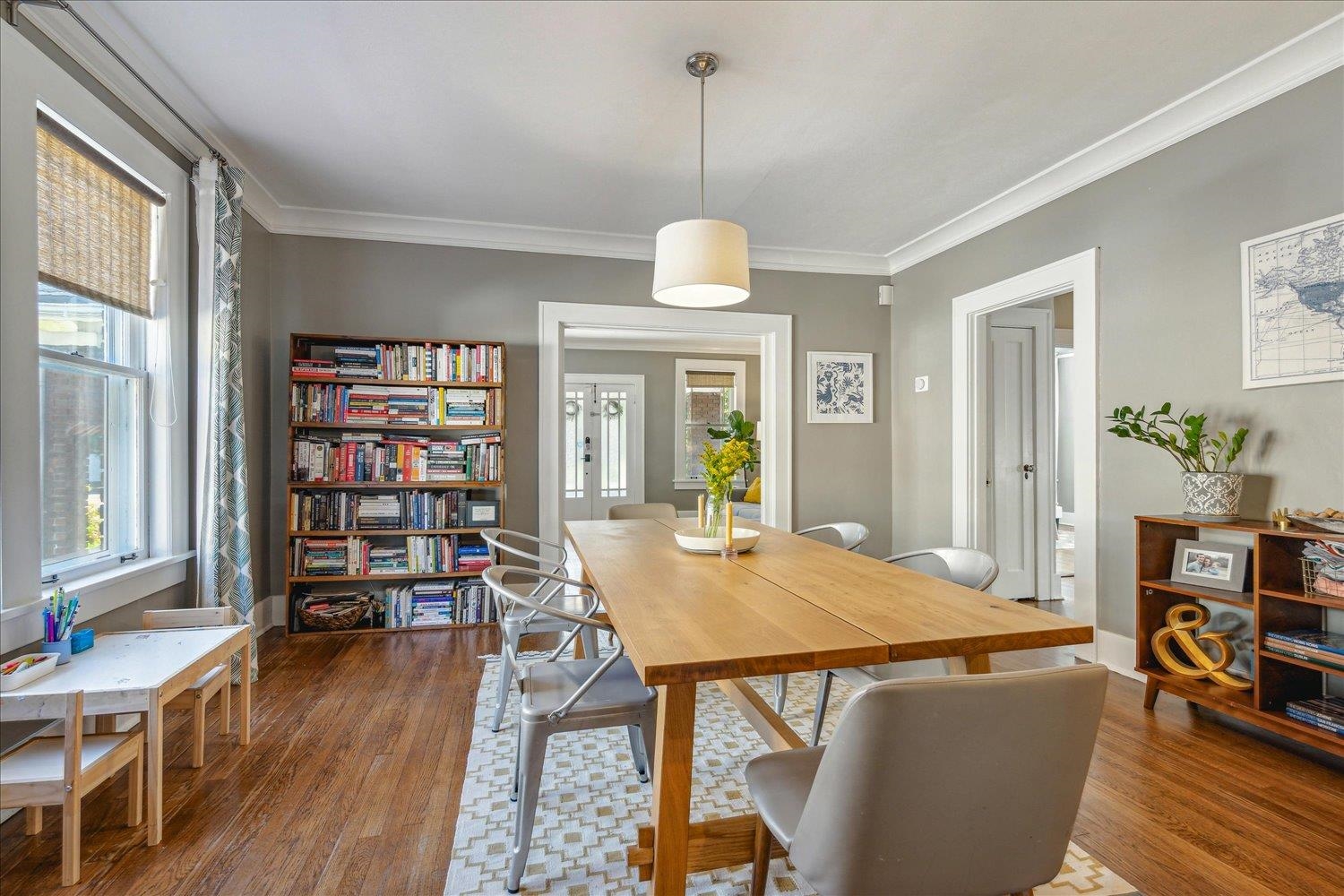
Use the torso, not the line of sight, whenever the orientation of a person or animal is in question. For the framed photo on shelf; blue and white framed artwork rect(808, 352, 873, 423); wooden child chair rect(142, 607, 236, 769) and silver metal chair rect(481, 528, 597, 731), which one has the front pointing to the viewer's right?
the silver metal chair

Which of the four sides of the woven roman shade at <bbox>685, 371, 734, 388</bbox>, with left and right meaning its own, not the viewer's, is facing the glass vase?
front

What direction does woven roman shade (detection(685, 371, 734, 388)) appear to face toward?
toward the camera

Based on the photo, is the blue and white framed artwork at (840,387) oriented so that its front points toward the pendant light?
yes

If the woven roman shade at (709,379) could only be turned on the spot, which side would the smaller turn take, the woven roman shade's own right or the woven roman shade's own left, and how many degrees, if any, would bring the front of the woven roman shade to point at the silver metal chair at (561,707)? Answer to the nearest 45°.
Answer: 0° — it already faces it

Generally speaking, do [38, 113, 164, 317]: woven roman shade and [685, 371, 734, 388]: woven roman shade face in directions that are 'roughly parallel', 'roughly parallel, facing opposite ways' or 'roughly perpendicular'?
roughly perpendicular

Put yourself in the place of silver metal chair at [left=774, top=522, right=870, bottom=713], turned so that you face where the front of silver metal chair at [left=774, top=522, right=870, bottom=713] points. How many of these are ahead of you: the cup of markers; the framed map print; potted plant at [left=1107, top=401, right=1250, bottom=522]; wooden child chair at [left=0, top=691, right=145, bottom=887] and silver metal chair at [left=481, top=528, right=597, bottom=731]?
3

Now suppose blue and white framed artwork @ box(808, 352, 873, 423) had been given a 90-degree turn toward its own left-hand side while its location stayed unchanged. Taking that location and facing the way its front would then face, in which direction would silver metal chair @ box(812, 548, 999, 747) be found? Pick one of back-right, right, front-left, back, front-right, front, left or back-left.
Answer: right

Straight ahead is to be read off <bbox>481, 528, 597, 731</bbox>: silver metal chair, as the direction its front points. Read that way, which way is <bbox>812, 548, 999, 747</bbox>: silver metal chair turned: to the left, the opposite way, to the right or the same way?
the opposite way

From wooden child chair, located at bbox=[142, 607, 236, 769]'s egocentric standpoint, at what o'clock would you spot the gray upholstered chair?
The gray upholstered chair is roughly at 10 o'clock from the wooden child chair.

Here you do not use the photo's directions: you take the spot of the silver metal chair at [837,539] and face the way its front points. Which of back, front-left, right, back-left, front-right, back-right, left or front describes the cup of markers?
front

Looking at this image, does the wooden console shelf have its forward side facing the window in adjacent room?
no

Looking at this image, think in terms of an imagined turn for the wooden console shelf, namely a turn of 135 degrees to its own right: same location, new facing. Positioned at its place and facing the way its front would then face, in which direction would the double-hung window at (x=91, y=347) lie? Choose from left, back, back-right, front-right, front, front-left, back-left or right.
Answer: back-left

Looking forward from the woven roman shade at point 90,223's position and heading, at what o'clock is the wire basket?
The wire basket is roughly at 12 o'clock from the woven roman shade.

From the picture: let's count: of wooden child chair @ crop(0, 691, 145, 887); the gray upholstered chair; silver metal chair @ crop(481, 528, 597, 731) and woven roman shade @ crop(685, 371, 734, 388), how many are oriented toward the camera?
1

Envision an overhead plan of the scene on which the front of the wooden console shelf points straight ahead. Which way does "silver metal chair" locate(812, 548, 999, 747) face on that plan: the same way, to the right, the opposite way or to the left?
the same way

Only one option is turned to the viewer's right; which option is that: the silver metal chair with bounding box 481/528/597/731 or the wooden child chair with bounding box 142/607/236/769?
the silver metal chair

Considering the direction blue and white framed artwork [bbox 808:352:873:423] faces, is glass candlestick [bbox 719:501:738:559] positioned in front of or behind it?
in front

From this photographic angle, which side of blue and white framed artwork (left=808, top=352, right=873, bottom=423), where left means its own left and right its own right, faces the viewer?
front

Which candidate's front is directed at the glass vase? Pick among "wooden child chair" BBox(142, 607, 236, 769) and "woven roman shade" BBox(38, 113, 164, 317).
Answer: the woven roman shade

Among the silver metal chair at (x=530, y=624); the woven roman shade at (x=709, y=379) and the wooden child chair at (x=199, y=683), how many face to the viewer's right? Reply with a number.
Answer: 1

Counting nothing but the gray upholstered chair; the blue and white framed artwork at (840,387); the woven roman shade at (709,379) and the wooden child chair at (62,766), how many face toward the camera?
2

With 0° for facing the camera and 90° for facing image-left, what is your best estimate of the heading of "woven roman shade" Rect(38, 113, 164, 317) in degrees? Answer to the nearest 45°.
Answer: approximately 315°
